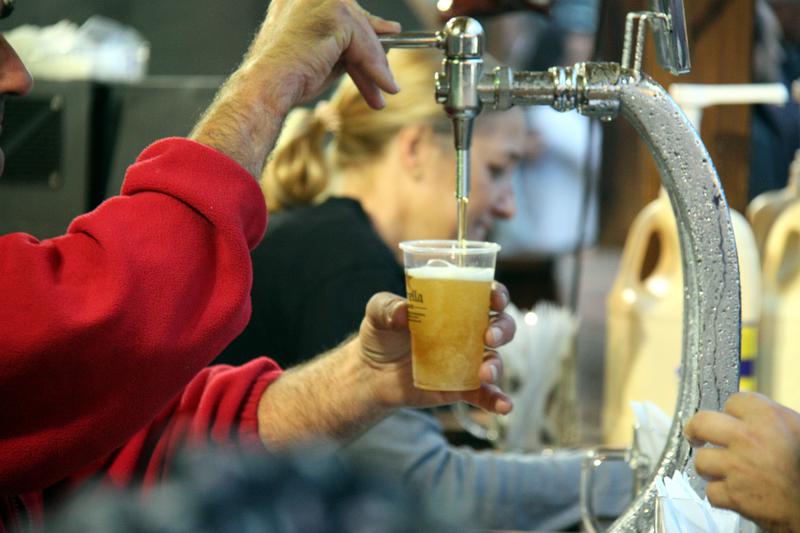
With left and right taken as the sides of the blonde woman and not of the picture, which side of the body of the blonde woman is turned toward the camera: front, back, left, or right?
right

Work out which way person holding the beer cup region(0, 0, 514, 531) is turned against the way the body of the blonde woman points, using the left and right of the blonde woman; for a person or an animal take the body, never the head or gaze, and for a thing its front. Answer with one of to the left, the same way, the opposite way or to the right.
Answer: the same way

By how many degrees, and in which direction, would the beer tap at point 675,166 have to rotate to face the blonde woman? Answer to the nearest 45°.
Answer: approximately 45° to its right

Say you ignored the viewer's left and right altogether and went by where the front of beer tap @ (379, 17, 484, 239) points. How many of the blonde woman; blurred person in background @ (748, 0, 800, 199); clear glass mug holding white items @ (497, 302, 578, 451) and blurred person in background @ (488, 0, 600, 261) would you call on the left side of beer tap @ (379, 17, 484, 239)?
0

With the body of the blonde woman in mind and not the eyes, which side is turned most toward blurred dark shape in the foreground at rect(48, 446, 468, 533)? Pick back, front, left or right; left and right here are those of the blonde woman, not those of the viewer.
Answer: right

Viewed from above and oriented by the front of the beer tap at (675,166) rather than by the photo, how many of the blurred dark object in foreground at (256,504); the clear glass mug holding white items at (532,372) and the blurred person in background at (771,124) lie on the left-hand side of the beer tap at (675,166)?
1

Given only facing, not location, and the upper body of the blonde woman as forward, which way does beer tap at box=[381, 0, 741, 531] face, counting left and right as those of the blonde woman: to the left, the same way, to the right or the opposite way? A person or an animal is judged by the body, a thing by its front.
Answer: the opposite way

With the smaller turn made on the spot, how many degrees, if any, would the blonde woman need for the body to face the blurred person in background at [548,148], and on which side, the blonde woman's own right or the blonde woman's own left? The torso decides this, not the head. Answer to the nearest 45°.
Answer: approximately 90° to the blonde woman's own left

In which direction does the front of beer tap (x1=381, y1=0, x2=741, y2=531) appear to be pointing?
to the viewer's left

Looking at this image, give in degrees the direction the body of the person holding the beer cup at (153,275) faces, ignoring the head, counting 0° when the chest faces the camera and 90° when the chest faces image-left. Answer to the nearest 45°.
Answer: approximately 270°

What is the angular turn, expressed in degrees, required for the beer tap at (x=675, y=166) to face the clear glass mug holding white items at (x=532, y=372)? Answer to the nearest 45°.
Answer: approximately 90° to its right
